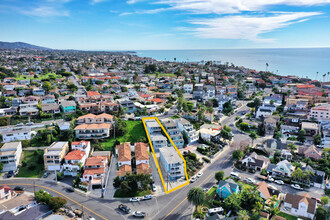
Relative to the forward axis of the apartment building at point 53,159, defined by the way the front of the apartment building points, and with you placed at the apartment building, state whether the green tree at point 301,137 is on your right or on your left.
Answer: on your left

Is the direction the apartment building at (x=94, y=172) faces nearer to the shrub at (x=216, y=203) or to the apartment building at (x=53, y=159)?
the shrub

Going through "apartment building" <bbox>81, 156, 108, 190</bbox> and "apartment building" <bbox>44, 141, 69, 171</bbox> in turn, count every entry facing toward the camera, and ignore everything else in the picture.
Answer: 2

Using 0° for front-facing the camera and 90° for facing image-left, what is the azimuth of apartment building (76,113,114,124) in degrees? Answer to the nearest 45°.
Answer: approximately 0°

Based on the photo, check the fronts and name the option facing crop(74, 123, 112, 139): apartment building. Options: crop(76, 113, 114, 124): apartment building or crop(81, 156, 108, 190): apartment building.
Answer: crop(76, 113, 114, 124): apartment building

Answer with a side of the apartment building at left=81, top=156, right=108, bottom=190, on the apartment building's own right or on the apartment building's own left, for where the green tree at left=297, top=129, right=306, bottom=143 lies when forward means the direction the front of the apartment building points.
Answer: on the apartment building's own left

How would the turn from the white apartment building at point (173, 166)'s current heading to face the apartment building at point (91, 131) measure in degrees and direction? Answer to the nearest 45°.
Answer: approximately 135° to its right

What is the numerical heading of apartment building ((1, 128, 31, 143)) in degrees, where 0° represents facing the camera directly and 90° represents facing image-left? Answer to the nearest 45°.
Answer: approximately 0°
